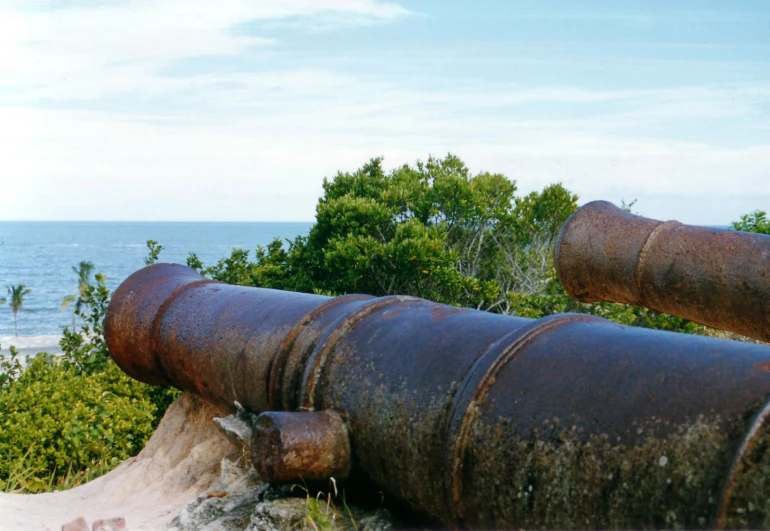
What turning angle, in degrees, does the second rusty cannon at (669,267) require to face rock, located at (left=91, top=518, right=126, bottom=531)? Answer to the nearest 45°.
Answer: approximately 90° to its left

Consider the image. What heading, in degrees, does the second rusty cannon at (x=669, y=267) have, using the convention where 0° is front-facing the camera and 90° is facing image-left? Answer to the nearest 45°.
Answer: approximately 135°

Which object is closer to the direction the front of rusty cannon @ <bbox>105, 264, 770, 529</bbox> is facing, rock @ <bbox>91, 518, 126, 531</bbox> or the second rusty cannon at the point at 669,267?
the rock

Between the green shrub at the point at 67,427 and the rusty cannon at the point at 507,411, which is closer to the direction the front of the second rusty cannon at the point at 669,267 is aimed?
the green shrub

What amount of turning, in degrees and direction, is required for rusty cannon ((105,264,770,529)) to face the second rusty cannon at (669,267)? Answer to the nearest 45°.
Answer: approximately 90° to its right

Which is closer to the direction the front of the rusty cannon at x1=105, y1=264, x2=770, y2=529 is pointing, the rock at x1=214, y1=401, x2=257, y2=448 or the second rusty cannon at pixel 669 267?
the rock

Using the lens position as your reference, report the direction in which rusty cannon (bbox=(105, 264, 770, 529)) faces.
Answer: facing away from the viewer and to the left of the viewer

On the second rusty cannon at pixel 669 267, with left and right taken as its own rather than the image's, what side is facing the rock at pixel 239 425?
left

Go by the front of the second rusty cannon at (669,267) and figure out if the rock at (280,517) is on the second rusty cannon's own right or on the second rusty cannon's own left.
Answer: on the second rusty cannon's own left
